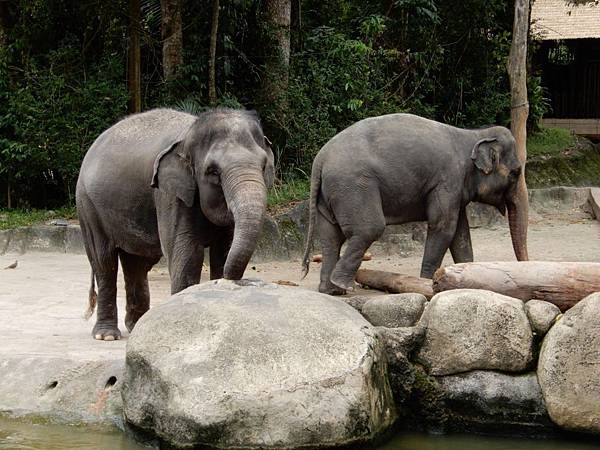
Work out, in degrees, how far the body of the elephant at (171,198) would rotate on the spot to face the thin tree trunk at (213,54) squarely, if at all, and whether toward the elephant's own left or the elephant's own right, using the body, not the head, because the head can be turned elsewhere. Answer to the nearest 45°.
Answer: approximately 135° to the elephant's own left

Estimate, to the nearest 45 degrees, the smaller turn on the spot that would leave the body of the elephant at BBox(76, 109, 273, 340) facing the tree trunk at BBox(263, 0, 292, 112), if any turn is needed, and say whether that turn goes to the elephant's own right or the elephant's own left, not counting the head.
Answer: approximately 135° to the elephant's own left

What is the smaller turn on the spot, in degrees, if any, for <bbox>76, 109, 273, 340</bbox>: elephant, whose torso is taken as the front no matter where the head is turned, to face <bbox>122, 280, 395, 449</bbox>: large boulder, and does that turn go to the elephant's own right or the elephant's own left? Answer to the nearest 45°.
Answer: approximately 45° to the elephant's own right

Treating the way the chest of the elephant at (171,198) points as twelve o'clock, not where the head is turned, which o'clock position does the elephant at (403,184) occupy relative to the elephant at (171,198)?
the elephant at (403,184) is roughly at 9 o'clock from the elephant at (171,198).

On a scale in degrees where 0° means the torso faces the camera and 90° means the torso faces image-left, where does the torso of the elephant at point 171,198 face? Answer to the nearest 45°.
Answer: approximately 315°

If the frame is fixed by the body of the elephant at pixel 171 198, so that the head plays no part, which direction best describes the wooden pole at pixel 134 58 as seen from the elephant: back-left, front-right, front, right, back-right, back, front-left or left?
back-left

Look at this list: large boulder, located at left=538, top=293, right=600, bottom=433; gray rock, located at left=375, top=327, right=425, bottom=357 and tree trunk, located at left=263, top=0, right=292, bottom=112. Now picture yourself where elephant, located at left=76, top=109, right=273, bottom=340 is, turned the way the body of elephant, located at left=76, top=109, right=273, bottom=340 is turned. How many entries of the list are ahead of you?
2

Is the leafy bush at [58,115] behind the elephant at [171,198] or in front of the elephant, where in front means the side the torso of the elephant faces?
behind

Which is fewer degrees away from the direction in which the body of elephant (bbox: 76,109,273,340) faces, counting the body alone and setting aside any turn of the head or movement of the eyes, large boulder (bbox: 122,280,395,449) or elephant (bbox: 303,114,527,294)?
the large boulder

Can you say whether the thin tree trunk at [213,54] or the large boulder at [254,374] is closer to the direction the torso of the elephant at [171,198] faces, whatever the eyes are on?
the large boulder

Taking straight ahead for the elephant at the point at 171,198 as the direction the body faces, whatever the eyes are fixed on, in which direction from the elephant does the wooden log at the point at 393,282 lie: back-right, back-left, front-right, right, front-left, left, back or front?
left

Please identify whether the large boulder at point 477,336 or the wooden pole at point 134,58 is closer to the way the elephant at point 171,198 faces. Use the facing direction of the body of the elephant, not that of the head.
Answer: the large boulder

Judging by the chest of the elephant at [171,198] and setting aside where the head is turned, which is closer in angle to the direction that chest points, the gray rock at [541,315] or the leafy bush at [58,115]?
the gray rock

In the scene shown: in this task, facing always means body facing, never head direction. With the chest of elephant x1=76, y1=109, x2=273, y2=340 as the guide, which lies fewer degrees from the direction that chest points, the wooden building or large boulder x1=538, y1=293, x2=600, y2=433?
the large boulder
